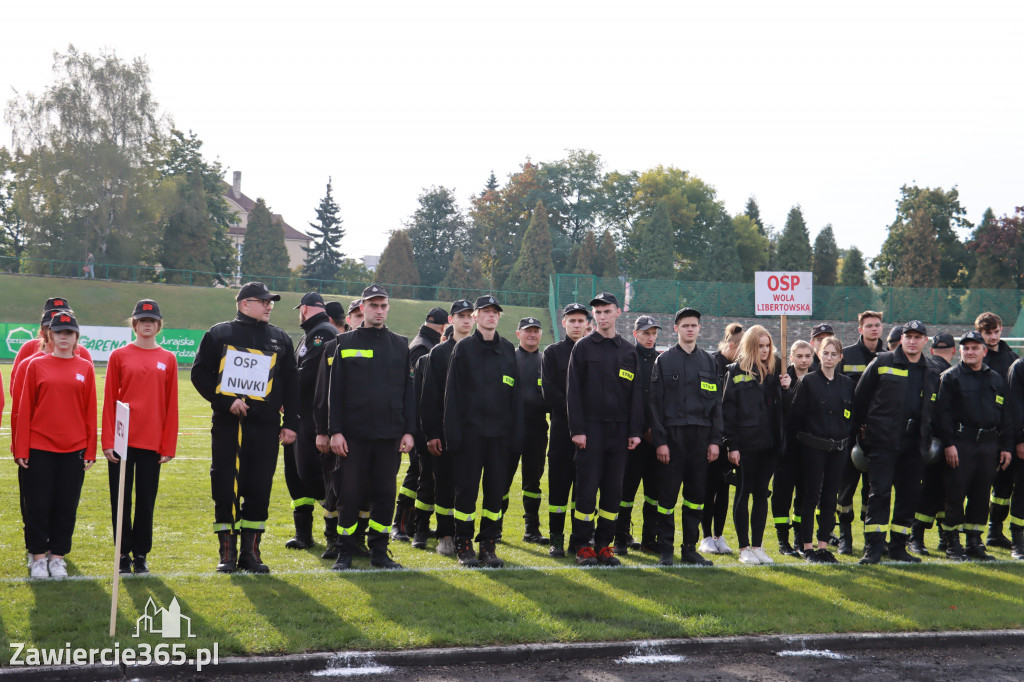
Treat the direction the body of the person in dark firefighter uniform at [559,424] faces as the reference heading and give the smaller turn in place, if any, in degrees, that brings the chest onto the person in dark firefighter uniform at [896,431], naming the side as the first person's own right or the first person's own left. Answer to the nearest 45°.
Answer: approximately 90° to the first person's own left

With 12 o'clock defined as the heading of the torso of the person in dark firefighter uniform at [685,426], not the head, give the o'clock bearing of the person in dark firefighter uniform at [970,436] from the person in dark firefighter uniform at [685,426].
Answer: the person in dark firefighter uniform at [970,436] is roughly at 8 o'clock from the person in dark firefighter uniform at [685,426].

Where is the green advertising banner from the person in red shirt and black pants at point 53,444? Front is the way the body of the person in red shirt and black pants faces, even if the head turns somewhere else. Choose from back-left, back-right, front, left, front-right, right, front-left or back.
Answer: back

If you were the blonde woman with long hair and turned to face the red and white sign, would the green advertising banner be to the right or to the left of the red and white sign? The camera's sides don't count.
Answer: left

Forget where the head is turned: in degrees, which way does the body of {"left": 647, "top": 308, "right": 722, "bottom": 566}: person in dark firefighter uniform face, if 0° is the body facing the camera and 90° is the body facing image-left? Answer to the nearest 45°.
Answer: approximately 0°

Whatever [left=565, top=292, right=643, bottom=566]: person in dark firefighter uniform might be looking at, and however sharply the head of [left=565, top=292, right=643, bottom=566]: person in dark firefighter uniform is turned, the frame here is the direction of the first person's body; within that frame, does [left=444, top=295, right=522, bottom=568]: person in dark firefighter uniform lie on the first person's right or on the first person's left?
on the first person's right
